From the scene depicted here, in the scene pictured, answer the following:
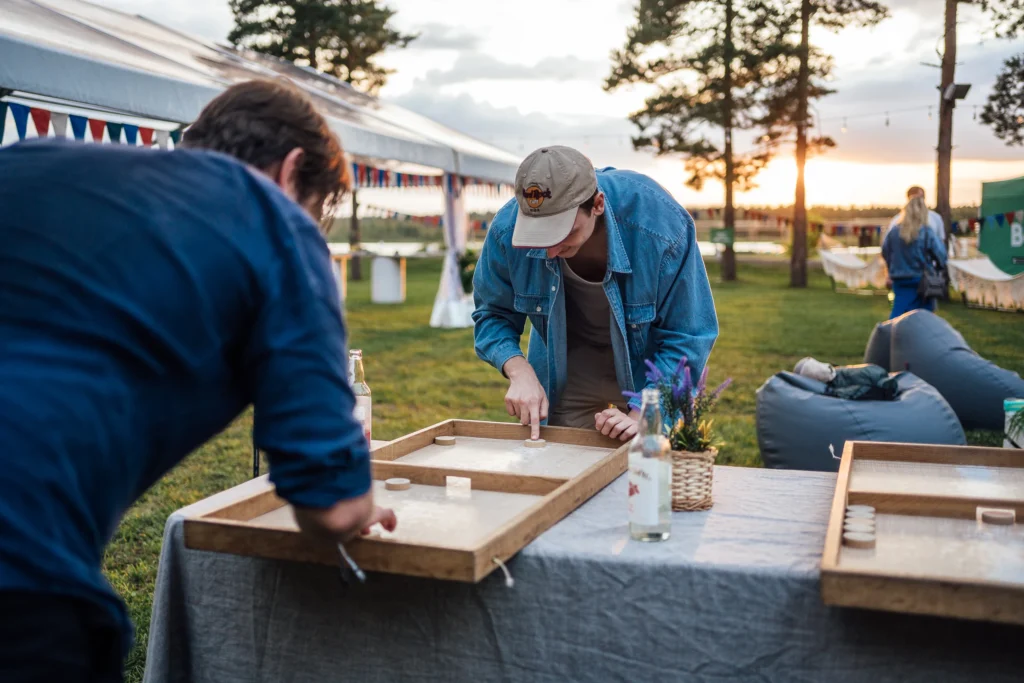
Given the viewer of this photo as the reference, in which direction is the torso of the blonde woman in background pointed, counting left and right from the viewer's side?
facing away from the viewer

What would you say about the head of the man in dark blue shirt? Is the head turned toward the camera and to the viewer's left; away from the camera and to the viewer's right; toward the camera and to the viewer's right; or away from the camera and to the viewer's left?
away from the camera and to the viewer's right

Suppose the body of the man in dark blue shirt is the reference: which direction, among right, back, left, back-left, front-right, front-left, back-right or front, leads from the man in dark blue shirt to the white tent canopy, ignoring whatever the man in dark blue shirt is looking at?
front-left

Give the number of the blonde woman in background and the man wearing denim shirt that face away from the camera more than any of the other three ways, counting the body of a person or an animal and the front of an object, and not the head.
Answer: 1

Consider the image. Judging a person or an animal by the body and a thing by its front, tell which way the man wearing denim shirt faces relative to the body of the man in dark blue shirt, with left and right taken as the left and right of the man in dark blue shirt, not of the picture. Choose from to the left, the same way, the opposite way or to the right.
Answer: the opposite way

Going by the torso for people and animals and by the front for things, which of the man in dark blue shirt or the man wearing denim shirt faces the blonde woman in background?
the man in dark blue shirt

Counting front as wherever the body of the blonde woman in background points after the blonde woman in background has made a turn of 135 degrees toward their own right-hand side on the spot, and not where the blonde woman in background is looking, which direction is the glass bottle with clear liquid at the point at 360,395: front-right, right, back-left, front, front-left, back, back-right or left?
front-right

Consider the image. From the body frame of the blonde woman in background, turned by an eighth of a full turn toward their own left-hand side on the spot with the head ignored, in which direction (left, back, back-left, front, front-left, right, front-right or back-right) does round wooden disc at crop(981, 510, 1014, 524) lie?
back-left

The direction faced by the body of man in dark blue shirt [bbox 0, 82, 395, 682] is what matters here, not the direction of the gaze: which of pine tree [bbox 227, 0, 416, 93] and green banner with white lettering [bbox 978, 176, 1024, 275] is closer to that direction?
the green banner with white lettering

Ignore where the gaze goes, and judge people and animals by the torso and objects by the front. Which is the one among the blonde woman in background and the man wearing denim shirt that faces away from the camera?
the blonde woman in background

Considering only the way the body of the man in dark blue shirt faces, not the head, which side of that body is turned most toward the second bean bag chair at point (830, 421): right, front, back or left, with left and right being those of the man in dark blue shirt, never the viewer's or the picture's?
front

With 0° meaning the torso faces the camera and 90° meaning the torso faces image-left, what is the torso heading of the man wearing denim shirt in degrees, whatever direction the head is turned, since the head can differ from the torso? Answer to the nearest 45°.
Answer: approximately 45°

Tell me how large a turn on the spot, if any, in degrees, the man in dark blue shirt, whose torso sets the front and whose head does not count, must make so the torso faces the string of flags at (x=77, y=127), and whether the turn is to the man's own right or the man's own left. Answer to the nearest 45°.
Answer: approximately 45° to the man's own left

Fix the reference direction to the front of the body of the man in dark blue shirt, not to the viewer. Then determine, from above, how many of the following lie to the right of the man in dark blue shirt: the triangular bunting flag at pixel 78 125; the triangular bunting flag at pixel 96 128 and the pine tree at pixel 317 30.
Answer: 0

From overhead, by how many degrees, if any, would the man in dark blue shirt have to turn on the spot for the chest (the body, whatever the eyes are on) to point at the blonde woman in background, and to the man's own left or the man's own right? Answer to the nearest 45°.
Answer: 0° — they already face them

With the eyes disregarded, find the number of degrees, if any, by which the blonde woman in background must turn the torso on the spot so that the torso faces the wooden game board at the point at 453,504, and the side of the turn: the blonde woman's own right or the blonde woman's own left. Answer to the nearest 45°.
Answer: approximately 180°

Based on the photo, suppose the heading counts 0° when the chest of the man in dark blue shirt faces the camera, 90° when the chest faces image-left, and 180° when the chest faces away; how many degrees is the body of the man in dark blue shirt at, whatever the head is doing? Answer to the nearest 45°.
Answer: approximately 225°

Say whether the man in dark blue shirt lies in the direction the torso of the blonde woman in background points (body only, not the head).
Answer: no

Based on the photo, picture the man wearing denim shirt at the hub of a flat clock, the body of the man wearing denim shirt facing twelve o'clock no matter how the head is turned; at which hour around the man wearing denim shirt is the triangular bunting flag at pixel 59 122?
The triangular bunting flag is roughly at 3 o'clock from the man wearing denim shirt.

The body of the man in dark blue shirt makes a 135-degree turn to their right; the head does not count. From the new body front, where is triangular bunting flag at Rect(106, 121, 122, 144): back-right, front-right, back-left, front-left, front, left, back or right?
back
